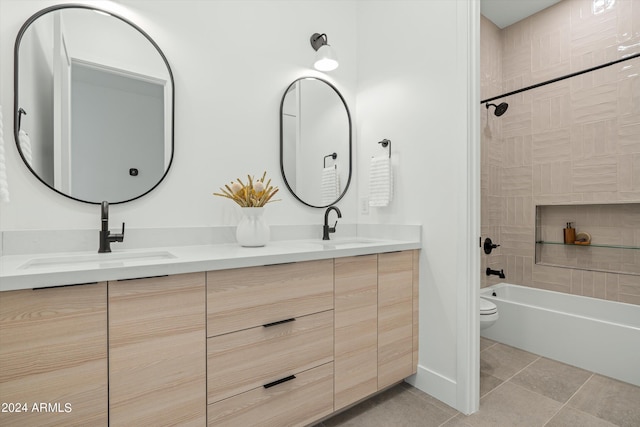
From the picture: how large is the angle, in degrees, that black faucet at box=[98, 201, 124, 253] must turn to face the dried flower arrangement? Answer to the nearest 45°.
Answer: approximately 90° to its left

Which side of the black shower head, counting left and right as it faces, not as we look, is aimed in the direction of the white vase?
right

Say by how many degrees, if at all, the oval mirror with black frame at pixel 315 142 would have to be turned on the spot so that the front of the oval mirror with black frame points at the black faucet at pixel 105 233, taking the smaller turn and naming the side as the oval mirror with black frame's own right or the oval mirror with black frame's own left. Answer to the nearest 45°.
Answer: approximately 90° to the oval mirror with black frame's own right

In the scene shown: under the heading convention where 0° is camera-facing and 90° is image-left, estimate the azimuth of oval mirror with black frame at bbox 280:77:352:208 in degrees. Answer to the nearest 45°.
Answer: approximately 315°

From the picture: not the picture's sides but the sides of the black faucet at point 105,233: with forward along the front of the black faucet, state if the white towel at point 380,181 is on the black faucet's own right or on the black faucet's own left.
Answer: on the black faucet's own left

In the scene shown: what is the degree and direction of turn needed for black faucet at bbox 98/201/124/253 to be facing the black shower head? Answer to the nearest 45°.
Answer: approximately 90° to its left

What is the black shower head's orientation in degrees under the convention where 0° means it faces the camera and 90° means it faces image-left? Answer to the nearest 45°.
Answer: approximately 315°
